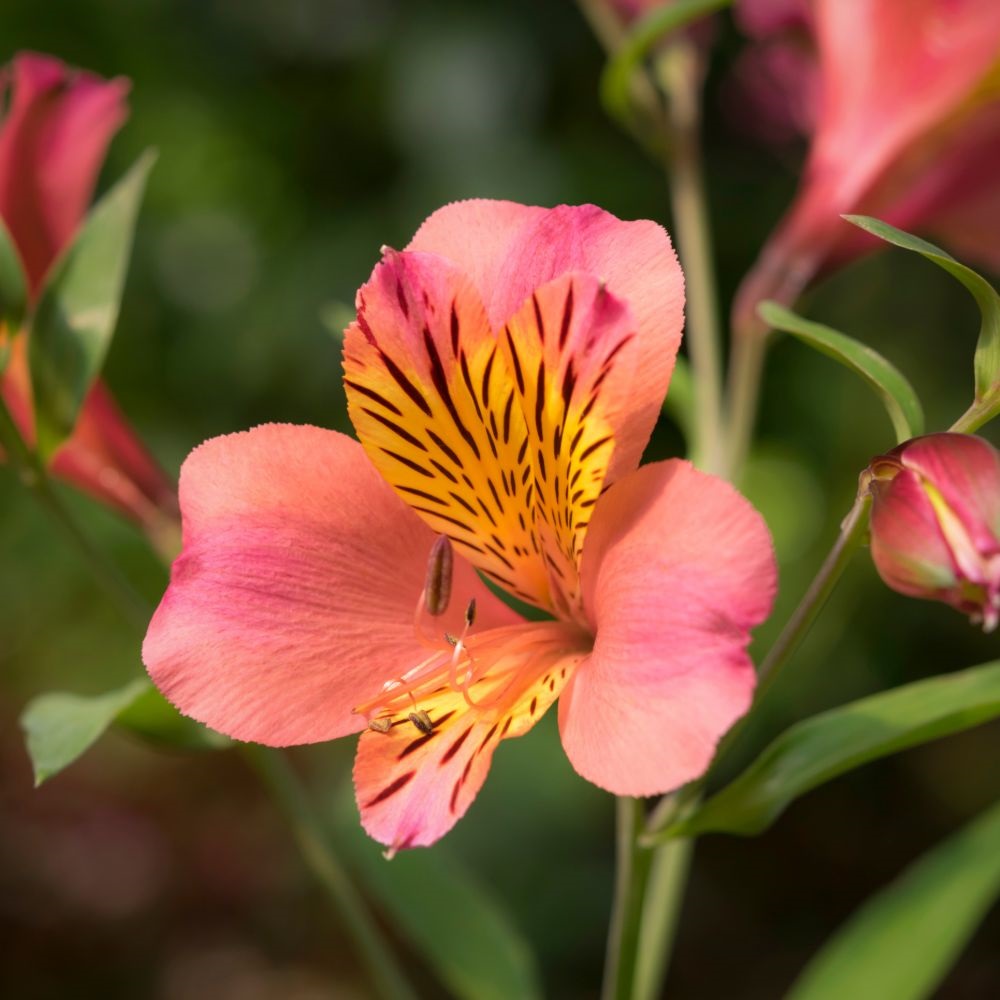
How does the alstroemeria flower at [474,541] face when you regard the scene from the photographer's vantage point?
facing the viewer and to the left of the viewer
